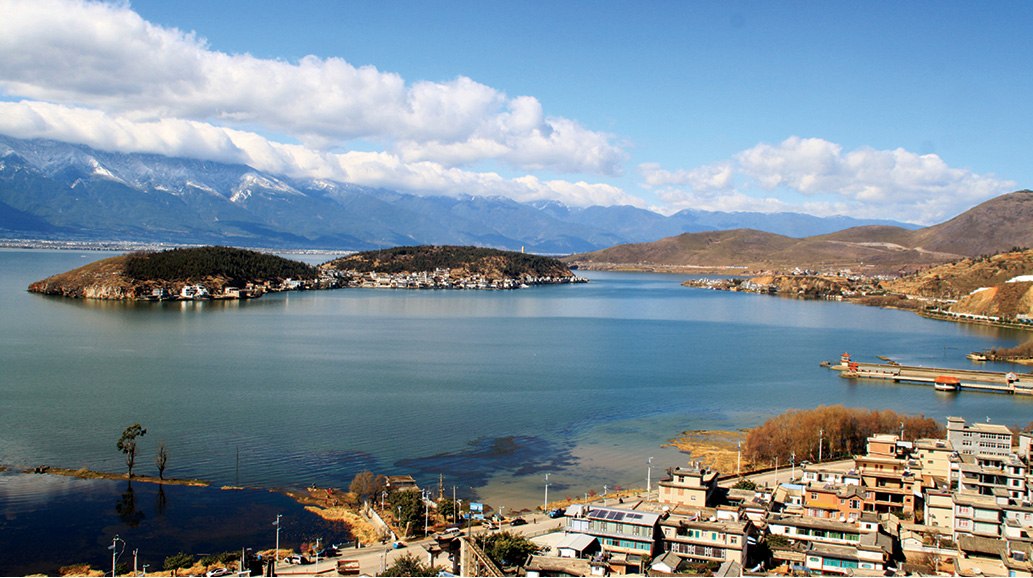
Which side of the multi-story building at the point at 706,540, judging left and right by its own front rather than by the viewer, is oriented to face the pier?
back

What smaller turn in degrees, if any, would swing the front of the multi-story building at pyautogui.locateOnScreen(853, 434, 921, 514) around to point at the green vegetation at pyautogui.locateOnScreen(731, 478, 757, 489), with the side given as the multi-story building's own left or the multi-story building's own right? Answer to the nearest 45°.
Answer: approximately 90° to the multi-story building's own right

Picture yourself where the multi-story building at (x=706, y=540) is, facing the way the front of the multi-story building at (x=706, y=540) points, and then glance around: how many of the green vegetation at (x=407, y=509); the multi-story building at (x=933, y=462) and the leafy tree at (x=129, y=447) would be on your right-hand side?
2

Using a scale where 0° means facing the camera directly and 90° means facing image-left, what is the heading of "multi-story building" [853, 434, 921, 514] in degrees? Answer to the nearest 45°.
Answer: approximately 0°

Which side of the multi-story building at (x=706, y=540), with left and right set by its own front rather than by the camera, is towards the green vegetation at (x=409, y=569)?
right

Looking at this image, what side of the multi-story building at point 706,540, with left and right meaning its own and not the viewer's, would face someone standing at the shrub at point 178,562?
right

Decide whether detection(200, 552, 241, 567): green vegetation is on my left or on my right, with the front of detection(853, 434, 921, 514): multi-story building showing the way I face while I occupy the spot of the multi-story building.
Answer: on my right

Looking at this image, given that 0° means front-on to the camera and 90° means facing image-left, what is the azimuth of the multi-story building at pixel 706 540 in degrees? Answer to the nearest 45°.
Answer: approximately 0°

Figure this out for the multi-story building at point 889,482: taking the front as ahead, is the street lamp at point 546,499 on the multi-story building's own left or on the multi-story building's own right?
on the multi-story building's own right

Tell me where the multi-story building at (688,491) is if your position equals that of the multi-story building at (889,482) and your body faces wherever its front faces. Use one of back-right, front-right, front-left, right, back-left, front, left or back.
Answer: front-right
